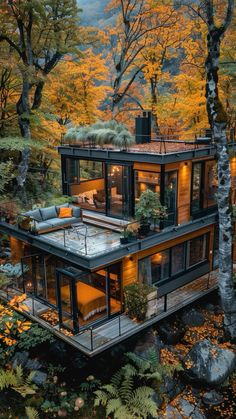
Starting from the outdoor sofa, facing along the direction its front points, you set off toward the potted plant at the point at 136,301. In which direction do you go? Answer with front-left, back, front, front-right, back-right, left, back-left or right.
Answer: front

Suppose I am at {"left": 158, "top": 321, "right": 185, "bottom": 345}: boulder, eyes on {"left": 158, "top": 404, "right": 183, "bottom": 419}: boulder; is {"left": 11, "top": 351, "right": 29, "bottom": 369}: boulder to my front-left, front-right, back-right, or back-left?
front-right

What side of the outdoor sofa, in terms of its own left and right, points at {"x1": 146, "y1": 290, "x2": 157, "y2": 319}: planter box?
front

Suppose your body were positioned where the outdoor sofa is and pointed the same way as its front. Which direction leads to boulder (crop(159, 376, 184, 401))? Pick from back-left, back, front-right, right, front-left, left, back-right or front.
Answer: front

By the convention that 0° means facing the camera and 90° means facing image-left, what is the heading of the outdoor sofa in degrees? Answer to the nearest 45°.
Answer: approximately 315°

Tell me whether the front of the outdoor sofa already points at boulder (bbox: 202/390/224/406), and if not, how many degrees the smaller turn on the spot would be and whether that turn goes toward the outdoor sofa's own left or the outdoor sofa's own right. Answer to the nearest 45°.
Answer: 0° — it already faces it

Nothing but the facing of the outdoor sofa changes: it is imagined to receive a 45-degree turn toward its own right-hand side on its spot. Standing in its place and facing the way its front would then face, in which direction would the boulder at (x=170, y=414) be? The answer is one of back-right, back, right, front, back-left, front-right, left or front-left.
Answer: front-left

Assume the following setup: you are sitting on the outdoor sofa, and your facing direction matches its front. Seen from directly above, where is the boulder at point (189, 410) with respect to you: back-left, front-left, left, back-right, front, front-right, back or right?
front

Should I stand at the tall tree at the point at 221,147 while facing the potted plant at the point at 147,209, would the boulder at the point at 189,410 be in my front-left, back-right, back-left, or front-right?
front-left

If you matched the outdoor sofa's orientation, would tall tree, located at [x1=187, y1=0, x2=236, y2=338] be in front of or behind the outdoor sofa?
in front
